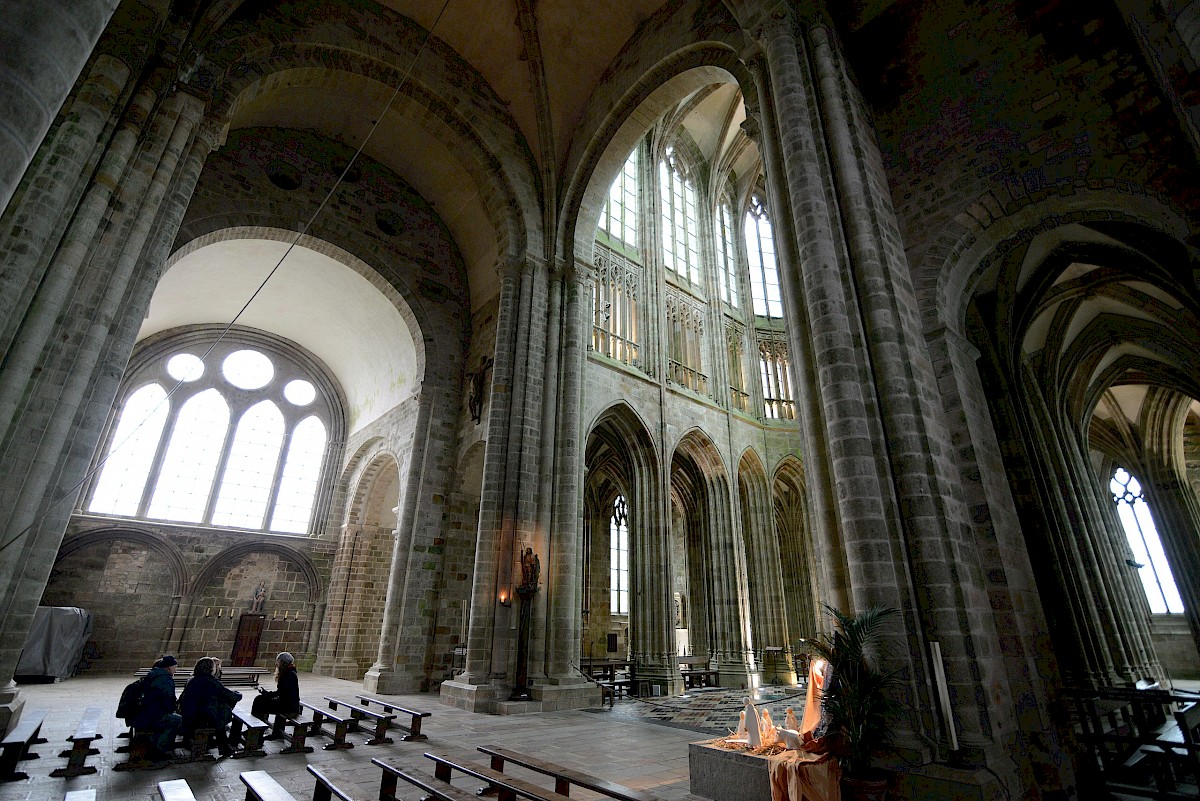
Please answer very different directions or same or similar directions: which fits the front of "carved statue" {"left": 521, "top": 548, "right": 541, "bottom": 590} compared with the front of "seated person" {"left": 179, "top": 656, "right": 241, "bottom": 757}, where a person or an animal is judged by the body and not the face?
very different directions

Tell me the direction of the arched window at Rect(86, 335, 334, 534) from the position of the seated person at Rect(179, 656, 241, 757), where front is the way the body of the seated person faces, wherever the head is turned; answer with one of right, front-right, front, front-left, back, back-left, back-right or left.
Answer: front-left

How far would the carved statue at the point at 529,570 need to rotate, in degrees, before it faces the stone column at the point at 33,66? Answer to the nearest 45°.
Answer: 0° — it already faces it

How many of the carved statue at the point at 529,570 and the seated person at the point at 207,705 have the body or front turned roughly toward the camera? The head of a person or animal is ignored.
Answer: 1

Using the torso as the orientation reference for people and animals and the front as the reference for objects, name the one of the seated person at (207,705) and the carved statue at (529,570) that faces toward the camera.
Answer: the carved statue

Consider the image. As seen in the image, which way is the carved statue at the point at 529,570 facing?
toward the camera

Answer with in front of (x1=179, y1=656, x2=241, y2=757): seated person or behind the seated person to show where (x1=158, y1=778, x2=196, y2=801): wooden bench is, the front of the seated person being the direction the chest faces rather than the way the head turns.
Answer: behind

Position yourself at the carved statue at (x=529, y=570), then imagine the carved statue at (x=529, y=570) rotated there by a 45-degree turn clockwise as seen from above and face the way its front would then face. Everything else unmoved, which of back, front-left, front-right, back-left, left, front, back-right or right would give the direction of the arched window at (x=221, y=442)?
right

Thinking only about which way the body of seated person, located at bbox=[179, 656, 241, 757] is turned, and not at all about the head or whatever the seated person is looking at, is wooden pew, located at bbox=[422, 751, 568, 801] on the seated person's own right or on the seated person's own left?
on the seated person's own right

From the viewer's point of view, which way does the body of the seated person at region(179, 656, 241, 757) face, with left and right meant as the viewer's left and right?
facing away from the viewer and to the right of the viewer

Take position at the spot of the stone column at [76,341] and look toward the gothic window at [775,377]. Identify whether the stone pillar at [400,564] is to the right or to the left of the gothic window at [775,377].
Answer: left

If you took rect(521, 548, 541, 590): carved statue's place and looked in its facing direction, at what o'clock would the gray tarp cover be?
The gray tarp cover is roughly at 4 o'clock from the carved statue.
